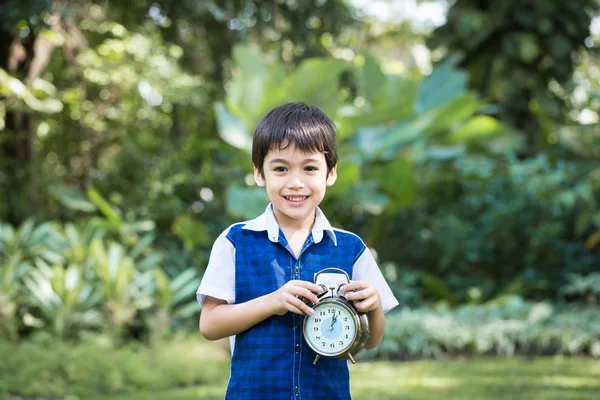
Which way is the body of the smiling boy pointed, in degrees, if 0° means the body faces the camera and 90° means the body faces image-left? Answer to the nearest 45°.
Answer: approximately 0°

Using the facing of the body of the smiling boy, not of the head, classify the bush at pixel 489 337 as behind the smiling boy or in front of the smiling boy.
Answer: behind

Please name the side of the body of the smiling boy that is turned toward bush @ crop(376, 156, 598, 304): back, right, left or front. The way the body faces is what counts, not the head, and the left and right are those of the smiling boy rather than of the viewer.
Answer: back

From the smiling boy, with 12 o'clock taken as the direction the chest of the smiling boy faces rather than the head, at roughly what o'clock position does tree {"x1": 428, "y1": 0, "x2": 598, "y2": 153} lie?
The tree is roughly at 7 o'clock from the smiling boy.
